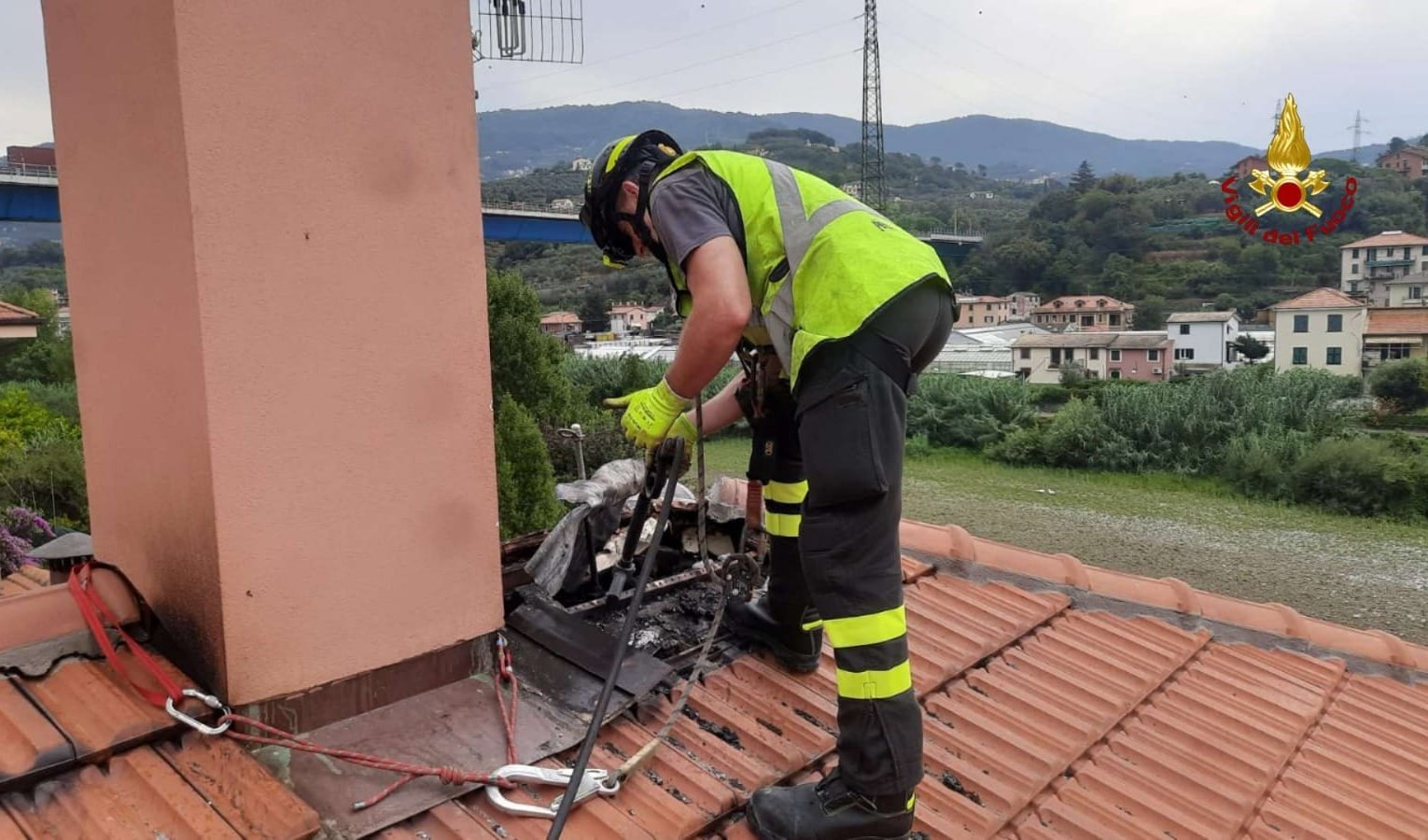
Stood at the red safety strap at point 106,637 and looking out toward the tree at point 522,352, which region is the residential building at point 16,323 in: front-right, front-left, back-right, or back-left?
front-left

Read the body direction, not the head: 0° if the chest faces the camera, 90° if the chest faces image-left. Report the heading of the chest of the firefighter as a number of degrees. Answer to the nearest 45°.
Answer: approximately 90°

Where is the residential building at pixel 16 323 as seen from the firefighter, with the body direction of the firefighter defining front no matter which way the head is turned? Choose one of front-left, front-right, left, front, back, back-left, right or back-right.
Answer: front-right

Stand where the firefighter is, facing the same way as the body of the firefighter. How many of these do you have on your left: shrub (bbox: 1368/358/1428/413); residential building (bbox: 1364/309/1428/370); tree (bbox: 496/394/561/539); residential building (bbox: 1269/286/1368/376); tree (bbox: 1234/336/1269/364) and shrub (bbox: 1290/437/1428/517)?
0

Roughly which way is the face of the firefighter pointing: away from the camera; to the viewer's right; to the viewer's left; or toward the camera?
to the viewer's left

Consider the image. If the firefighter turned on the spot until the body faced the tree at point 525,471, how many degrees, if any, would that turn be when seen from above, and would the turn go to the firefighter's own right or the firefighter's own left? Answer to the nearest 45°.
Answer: approximately 90° to the firefighter's own right

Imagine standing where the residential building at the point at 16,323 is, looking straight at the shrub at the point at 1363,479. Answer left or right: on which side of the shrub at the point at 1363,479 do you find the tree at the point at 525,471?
right

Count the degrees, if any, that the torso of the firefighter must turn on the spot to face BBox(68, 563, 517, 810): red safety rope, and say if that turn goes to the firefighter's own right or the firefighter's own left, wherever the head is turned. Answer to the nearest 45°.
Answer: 0° — they already face it

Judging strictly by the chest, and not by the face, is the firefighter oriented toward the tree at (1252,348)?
no

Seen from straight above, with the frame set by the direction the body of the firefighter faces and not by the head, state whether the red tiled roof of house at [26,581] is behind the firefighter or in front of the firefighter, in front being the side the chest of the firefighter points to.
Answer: in front

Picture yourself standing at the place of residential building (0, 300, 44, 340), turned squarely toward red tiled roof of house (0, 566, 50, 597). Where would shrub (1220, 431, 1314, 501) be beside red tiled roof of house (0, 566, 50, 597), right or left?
left

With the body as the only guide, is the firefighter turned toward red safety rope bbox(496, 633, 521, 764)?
yes

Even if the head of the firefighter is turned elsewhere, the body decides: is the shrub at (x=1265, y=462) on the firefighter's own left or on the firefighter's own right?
on the firefighter's own right

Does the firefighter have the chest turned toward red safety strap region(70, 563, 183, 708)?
yes

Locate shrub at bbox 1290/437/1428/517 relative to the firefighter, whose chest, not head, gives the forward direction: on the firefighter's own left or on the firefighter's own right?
on the firefighter's own right

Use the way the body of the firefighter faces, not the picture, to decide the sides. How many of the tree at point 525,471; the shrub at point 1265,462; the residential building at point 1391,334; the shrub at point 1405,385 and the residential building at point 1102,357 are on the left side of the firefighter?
0

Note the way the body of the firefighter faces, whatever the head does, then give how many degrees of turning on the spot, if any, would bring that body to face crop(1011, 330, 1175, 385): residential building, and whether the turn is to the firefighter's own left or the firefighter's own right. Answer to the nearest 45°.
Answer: approximately 90° to the firefighter's own right
